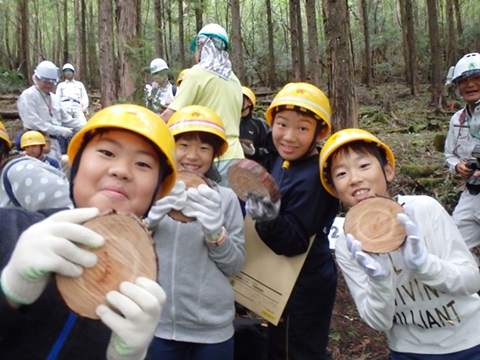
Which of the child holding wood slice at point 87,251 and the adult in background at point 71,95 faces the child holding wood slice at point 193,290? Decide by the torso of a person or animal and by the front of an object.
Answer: the adult in background

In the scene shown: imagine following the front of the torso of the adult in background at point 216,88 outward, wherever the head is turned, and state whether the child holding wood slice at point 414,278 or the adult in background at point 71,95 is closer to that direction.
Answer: the adult in background

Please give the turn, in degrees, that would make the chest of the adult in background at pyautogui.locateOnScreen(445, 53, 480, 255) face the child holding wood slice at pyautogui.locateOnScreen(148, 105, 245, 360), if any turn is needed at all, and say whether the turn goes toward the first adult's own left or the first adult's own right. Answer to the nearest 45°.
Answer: approximately 45° to the first adult's own right

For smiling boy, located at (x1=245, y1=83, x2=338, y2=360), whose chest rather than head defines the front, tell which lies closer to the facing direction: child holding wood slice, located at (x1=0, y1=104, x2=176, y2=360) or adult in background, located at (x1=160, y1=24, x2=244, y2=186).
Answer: the child holding wood slice

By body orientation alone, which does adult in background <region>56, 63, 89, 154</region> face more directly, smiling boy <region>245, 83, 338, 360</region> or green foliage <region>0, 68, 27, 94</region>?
the smiling boy

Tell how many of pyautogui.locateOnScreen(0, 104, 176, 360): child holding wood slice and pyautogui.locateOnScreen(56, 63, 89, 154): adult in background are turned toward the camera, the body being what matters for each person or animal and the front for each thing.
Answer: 2

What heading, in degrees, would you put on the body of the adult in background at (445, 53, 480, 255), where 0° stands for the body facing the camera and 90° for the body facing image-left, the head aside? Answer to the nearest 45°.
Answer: approximately 0°

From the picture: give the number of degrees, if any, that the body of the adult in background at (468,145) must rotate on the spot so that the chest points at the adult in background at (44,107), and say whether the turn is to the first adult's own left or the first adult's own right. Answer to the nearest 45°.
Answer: approximately 90° to the first adult's own right

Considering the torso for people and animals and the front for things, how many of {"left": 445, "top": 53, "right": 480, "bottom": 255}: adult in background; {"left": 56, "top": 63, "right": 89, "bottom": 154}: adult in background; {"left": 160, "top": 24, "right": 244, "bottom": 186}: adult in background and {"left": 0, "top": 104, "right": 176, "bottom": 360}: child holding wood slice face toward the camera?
3

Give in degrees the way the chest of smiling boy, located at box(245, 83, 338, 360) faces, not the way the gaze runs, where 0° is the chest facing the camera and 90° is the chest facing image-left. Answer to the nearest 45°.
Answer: approximately 45°

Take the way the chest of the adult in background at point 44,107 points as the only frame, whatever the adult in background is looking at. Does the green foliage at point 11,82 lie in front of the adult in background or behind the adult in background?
behind
